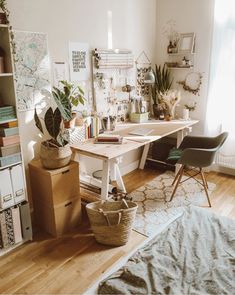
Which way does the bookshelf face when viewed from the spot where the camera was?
facing the viewer and to the right of the viewer

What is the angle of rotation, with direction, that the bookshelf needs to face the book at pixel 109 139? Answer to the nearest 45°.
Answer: approximately 45° to its left

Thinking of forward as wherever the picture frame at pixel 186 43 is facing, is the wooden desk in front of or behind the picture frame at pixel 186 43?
in front

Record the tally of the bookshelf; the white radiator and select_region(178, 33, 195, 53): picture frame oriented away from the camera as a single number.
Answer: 0

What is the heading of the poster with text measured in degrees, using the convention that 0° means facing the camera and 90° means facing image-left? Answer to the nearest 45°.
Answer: approximately 315°

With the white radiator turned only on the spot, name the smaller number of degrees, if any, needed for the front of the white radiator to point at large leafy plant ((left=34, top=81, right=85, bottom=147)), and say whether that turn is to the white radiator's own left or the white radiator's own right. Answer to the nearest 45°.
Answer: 0° — it already faces it

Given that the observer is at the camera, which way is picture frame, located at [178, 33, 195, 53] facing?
facing the viewer and to the left of the viewer

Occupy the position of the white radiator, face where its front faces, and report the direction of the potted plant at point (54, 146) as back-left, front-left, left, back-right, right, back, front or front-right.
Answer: front

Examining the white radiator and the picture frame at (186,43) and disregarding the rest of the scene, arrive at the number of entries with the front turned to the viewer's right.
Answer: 0

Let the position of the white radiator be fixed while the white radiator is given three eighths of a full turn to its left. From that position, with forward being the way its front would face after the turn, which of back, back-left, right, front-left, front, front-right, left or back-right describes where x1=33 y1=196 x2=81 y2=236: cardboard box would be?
back-right

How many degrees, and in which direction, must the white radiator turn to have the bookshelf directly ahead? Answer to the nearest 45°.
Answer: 0° — it already faces it

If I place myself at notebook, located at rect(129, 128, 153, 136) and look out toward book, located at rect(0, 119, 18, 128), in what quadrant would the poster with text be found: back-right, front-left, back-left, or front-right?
front-right
